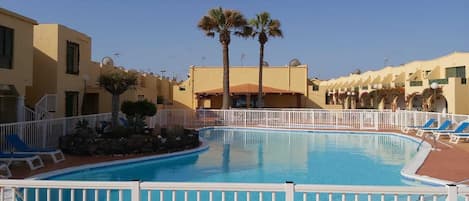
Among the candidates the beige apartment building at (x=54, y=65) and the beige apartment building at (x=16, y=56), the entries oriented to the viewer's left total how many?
0

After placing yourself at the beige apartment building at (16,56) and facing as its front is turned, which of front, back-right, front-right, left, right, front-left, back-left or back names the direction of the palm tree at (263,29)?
left

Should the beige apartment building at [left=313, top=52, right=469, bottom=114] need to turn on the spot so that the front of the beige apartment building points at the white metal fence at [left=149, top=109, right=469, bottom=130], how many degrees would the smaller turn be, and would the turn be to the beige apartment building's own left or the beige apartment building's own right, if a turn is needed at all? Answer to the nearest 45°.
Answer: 0° — it already faces it

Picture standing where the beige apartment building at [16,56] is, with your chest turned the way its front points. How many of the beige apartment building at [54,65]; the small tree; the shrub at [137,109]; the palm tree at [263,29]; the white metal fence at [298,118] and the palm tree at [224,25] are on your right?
0

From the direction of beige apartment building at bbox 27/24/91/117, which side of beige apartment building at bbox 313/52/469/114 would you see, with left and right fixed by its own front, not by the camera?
front

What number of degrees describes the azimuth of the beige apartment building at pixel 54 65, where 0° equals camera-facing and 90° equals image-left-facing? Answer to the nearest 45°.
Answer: approximately 315°

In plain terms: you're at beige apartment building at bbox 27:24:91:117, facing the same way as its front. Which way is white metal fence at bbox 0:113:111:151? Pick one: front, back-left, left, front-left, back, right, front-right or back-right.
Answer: front-right

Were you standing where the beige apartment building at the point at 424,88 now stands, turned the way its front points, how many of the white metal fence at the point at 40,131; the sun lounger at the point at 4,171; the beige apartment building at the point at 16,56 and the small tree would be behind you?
0

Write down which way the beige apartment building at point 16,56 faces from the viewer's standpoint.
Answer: facing the viewer and to the right of the viewer

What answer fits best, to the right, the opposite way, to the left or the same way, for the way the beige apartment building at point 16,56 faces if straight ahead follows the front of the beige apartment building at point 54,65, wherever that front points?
the same way

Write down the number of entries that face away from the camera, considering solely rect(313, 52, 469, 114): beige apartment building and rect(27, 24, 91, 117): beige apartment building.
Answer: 0

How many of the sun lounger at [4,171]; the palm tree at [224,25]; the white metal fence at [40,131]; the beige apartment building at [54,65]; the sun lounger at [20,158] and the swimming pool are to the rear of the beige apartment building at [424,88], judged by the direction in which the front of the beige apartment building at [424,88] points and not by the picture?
0

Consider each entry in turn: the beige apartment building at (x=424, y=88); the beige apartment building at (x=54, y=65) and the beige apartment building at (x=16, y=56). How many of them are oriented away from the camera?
0

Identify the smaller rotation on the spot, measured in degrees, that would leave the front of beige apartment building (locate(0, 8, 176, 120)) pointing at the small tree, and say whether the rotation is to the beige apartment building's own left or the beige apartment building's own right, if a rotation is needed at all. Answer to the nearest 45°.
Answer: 0° — it already faces it

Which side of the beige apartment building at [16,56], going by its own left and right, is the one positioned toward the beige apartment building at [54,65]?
left

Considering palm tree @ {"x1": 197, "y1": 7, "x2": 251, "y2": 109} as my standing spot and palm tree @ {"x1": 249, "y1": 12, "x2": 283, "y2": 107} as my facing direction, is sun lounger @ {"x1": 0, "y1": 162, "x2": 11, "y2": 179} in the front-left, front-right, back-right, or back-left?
back-right

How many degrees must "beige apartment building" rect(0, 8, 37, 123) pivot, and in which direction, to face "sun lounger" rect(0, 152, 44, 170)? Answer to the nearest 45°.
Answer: approximately 45° to its right

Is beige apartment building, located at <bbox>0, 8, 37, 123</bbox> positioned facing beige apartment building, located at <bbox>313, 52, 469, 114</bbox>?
no
